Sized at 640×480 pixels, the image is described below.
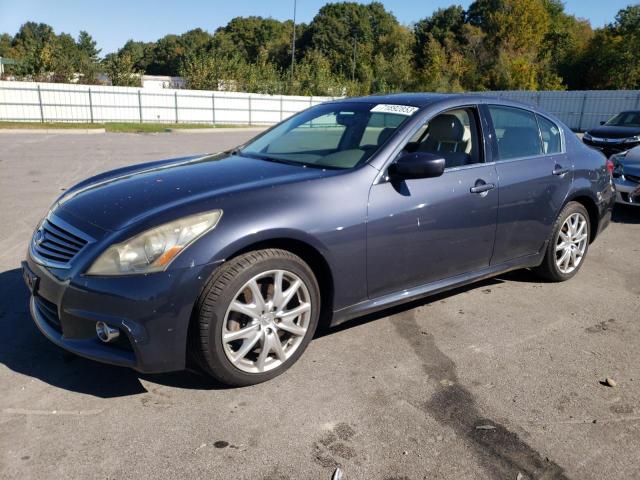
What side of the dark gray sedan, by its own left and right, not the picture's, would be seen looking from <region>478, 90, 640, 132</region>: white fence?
back

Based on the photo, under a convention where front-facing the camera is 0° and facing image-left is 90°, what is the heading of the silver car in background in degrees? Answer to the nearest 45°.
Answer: approximately 45°

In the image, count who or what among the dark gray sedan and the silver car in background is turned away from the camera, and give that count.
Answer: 0

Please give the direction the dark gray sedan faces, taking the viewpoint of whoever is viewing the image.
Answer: facing the viewer and to the left of the viewer

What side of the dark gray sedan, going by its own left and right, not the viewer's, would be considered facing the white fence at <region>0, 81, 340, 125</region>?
right

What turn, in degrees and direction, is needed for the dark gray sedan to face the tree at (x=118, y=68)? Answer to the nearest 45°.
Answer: approximately 135° to its right

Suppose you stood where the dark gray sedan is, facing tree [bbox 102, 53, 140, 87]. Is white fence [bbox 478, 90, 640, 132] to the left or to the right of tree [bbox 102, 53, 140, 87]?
right

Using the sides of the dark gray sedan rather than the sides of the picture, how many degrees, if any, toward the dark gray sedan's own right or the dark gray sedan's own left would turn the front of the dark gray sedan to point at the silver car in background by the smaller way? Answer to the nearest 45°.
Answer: approximately 180°

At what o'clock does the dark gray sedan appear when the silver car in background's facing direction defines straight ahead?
The dark gray sedan is roughly at 11 o'clock from the silver car in background.
